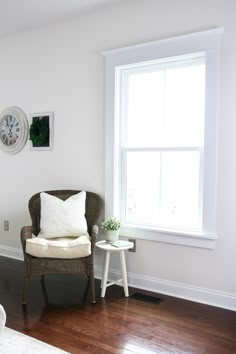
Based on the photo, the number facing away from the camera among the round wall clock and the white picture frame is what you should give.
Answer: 0

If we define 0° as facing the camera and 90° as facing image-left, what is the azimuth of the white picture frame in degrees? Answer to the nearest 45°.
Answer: approximately 45°

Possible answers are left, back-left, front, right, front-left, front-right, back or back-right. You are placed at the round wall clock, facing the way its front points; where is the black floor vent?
left

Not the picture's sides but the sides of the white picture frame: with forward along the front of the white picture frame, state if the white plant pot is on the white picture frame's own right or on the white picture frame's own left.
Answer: on the white picture frame's own left

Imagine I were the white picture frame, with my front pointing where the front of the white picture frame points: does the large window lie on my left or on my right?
on my left

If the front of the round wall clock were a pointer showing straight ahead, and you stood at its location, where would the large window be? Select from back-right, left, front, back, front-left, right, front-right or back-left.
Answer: left

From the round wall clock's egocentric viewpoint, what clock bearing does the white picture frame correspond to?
The white picture frame is roughly at 9 o'clock from the round wall clock.

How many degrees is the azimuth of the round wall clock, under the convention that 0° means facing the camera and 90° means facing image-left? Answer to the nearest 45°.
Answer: approximately 45°

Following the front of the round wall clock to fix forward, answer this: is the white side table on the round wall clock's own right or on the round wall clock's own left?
on the round wall clock's own left
